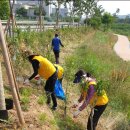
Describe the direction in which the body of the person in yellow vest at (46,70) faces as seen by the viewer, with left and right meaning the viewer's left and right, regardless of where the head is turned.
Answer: facing to the left of the viewer

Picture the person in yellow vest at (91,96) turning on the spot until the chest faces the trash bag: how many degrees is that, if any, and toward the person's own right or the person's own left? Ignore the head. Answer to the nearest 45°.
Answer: approximately 45° to the person's own right

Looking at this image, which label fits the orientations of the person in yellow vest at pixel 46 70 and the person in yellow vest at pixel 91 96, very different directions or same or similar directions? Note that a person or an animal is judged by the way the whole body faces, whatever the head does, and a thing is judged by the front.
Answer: same or similar directions

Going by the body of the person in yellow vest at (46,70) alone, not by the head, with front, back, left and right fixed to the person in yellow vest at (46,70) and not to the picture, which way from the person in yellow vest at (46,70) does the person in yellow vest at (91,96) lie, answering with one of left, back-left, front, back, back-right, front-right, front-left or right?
back-left

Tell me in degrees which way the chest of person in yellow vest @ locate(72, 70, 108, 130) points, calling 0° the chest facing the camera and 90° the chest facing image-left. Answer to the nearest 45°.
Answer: approximately 90°

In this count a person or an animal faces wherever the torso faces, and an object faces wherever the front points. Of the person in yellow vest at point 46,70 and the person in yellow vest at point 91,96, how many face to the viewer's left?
2

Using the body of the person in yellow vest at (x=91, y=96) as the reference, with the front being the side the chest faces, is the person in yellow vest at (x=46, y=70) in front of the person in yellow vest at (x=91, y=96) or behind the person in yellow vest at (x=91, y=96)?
in front
